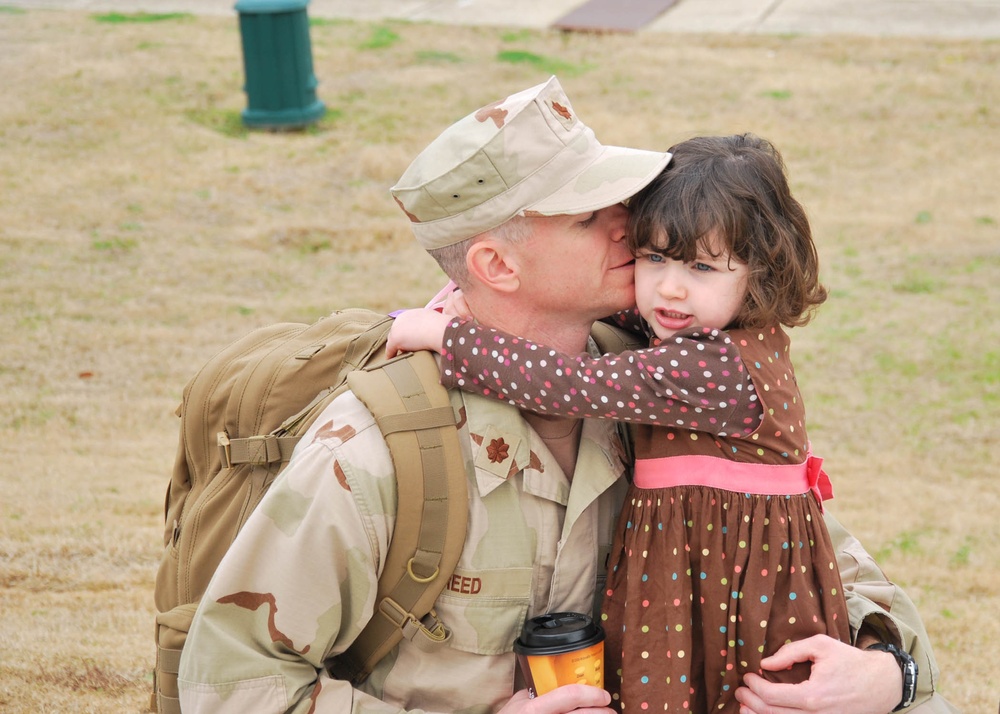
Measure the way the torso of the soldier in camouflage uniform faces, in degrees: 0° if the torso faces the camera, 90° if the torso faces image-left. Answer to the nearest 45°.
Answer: approximately 315°
